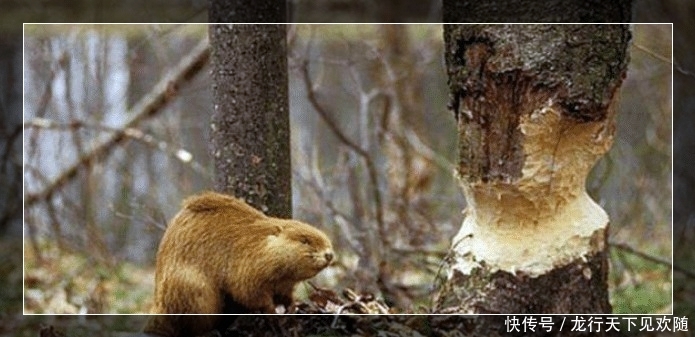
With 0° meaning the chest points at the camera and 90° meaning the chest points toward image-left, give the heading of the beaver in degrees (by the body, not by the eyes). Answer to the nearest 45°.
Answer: approximately 270°

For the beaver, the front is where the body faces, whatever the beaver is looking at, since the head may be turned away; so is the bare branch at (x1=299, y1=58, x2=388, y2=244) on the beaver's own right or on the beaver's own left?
on the beaver's own left

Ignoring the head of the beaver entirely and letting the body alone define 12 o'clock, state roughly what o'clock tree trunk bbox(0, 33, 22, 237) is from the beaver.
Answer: The tree trunk is roughly at 8 o'clock from the beaver.

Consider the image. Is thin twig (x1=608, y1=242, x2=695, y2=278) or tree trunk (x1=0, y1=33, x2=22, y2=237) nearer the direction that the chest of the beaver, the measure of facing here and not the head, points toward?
the thin twig

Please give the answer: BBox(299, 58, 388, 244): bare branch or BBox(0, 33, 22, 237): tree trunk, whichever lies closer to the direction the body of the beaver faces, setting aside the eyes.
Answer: the bare branch

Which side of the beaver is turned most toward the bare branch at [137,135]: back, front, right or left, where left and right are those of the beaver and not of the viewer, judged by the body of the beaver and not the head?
left
